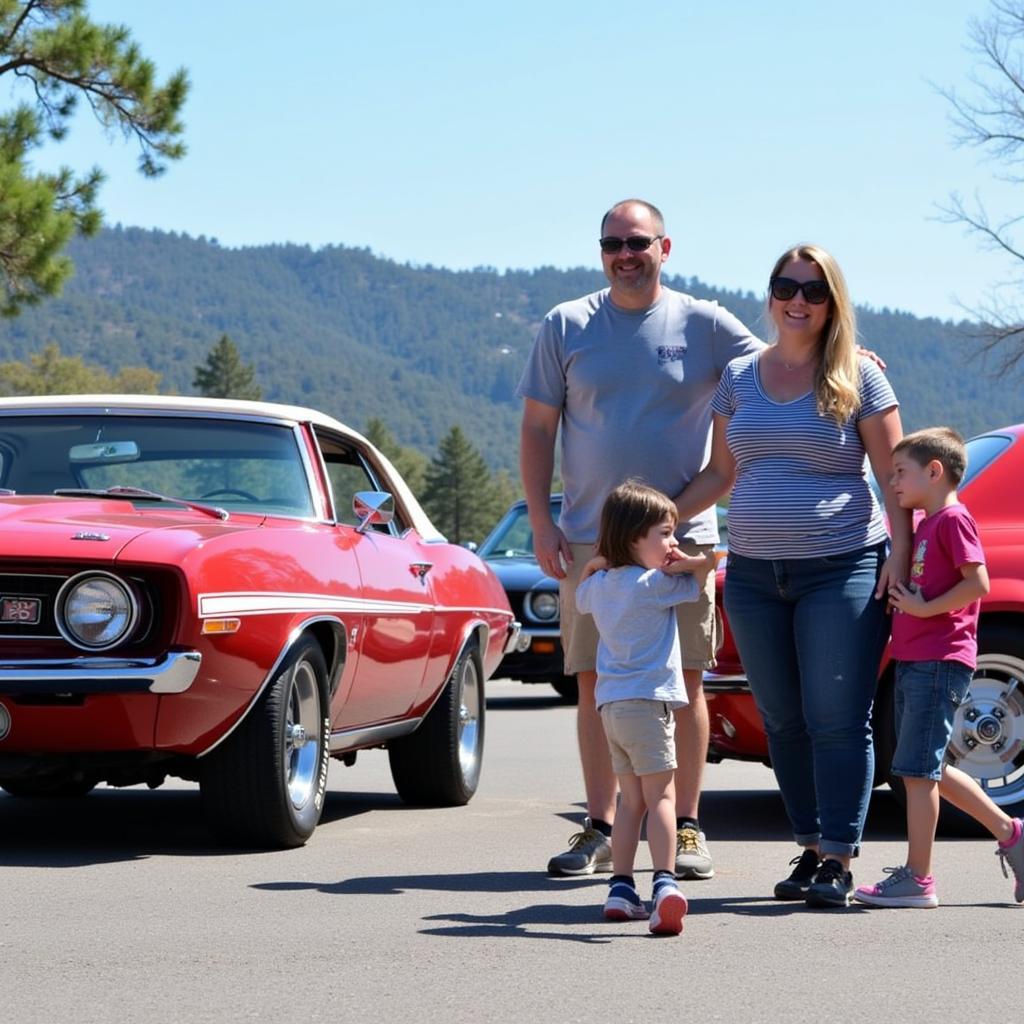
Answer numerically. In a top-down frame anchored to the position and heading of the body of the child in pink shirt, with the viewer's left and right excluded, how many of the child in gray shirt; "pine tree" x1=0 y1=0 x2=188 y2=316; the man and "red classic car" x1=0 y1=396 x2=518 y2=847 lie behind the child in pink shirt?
0

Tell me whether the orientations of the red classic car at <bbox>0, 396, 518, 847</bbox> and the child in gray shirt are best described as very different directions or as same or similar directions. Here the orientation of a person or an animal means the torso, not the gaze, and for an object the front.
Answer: very different directions

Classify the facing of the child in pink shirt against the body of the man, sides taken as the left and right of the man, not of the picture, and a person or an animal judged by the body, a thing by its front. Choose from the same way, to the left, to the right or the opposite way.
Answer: to the right

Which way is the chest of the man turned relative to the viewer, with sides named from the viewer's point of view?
facing the viewer

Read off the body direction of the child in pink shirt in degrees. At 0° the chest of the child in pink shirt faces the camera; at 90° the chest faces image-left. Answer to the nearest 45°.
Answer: approximately 90°

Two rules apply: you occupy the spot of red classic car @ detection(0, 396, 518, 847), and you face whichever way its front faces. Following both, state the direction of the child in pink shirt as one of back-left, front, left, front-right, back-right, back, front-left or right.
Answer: left

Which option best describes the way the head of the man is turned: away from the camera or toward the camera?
toward the camera

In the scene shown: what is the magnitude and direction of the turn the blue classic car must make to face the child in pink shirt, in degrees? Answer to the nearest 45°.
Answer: approximately 45° to its left

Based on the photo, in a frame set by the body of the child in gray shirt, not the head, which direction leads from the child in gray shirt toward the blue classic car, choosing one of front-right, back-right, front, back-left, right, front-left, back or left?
front-left

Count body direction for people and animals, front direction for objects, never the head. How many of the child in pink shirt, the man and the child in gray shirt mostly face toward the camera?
1

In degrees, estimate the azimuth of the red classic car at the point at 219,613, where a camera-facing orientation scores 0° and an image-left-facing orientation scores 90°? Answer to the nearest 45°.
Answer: approximately 45°

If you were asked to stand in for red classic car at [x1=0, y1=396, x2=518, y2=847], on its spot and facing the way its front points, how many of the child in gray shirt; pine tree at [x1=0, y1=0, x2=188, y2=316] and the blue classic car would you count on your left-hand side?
1

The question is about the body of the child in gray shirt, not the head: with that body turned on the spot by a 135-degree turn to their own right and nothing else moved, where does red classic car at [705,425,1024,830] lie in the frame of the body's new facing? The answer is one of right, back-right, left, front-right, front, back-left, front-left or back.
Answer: back-left
